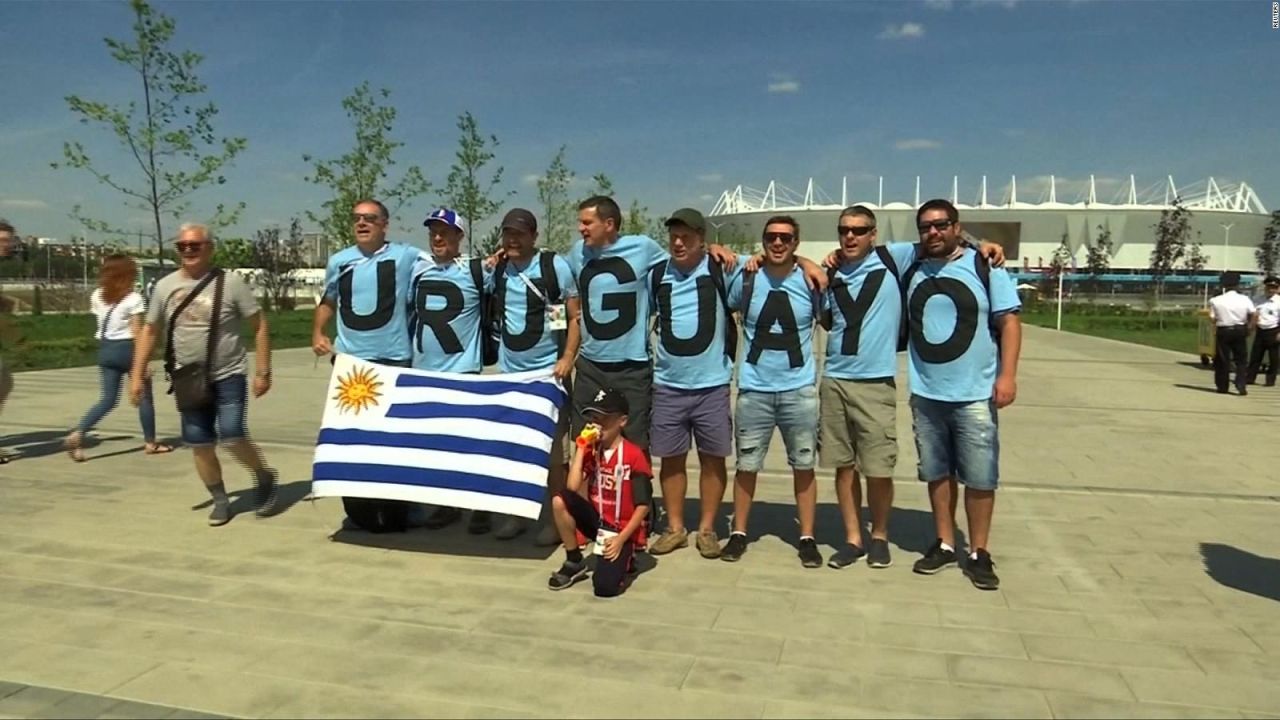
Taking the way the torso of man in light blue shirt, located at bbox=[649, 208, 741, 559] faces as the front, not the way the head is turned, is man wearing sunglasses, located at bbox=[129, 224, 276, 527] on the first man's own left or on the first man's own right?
on the first man's own right

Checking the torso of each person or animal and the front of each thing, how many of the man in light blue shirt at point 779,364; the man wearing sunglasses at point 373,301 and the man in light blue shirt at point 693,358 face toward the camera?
3

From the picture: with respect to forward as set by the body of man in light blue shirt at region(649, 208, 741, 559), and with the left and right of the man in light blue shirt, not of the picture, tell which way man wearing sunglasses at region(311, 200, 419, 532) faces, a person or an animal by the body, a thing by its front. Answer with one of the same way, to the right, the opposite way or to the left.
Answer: the same way

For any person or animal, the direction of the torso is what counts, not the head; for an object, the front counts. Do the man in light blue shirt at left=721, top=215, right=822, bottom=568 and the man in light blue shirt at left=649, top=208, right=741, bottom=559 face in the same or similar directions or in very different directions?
same or similar directions

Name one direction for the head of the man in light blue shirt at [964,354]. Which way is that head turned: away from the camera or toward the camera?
toward the camera

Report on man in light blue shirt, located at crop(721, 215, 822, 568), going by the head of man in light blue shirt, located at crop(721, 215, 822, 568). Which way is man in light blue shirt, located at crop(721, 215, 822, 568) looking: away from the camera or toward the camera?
toward the camera

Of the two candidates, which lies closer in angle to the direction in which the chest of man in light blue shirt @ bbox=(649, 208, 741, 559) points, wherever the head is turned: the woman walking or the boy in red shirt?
the boy in red shirt

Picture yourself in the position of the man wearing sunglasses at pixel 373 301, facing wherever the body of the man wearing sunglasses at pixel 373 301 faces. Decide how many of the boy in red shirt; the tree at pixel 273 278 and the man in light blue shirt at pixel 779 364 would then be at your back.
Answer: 1

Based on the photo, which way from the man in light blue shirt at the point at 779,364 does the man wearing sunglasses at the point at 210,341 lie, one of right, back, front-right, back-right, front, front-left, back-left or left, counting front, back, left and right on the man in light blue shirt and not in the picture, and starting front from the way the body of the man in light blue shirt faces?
right

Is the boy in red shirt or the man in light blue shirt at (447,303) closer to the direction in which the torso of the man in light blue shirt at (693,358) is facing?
the boy in red shirt

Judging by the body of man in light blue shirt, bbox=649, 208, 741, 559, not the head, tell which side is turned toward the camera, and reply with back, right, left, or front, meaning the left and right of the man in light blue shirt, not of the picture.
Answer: front

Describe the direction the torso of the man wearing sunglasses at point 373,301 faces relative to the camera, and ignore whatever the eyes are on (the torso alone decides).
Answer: toward the camera

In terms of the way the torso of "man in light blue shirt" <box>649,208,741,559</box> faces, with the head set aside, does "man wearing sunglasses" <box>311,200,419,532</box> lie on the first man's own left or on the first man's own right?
on the first man's own right

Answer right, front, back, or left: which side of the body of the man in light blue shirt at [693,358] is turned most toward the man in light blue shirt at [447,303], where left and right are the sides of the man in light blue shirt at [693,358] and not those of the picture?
right

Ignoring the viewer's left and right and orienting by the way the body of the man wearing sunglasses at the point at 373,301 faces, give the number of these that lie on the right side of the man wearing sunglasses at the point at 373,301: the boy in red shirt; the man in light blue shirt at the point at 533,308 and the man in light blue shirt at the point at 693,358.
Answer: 0
